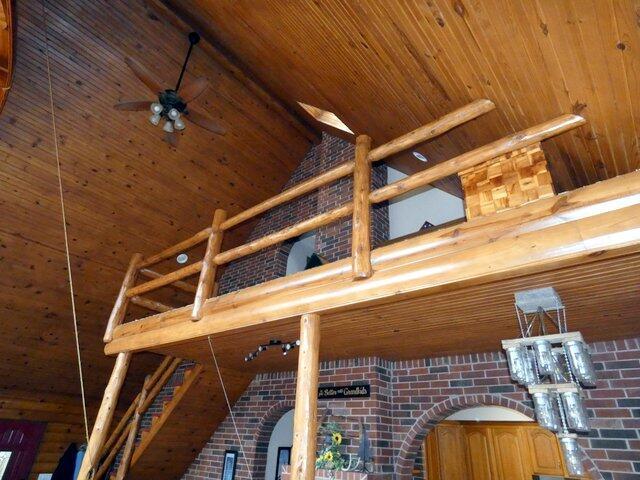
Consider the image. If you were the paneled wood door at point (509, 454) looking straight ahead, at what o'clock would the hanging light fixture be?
The hanging light fixture is roughly at 12 o'clock from the paneled wood door.

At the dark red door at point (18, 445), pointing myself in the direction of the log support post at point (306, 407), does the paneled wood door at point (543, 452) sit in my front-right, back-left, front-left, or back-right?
front-left

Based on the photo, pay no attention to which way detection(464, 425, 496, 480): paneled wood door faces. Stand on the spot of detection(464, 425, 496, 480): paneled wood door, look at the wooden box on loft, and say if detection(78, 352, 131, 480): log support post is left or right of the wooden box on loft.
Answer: right

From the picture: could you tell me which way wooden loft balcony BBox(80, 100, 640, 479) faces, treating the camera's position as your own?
facing the viewer and to the left of the viewer

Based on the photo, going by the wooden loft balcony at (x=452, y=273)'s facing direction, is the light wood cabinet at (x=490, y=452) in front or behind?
behind

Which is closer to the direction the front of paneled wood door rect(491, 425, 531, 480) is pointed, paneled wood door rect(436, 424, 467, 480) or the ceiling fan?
the ceiling fan

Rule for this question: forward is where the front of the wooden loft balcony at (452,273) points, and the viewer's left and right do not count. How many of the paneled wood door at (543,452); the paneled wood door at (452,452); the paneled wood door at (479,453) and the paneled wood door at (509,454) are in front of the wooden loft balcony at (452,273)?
0

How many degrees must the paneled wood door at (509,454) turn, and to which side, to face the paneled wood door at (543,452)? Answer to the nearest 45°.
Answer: approximately 90° to its left

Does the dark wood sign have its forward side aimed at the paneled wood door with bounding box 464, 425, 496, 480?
no

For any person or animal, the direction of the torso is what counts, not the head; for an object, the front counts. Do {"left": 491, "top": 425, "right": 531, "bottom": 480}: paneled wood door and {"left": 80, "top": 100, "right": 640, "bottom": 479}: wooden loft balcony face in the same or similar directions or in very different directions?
same or similar directions

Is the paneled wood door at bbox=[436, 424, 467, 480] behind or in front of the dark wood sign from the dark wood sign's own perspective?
behind

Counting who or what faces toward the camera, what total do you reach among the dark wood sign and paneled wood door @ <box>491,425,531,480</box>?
2

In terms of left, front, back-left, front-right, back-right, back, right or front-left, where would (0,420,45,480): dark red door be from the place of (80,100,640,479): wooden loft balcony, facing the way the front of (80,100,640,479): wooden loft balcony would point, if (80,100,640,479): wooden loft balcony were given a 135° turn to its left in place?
back-left

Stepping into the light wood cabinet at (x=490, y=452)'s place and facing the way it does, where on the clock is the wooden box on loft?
The wooden box on loft is roughly at 12 o'clock from the light wood cabinet.

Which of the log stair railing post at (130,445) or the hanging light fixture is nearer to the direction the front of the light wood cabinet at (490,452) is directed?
the hanging light fixture

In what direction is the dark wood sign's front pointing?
toward the camera

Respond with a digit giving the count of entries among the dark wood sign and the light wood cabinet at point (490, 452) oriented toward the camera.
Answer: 2
